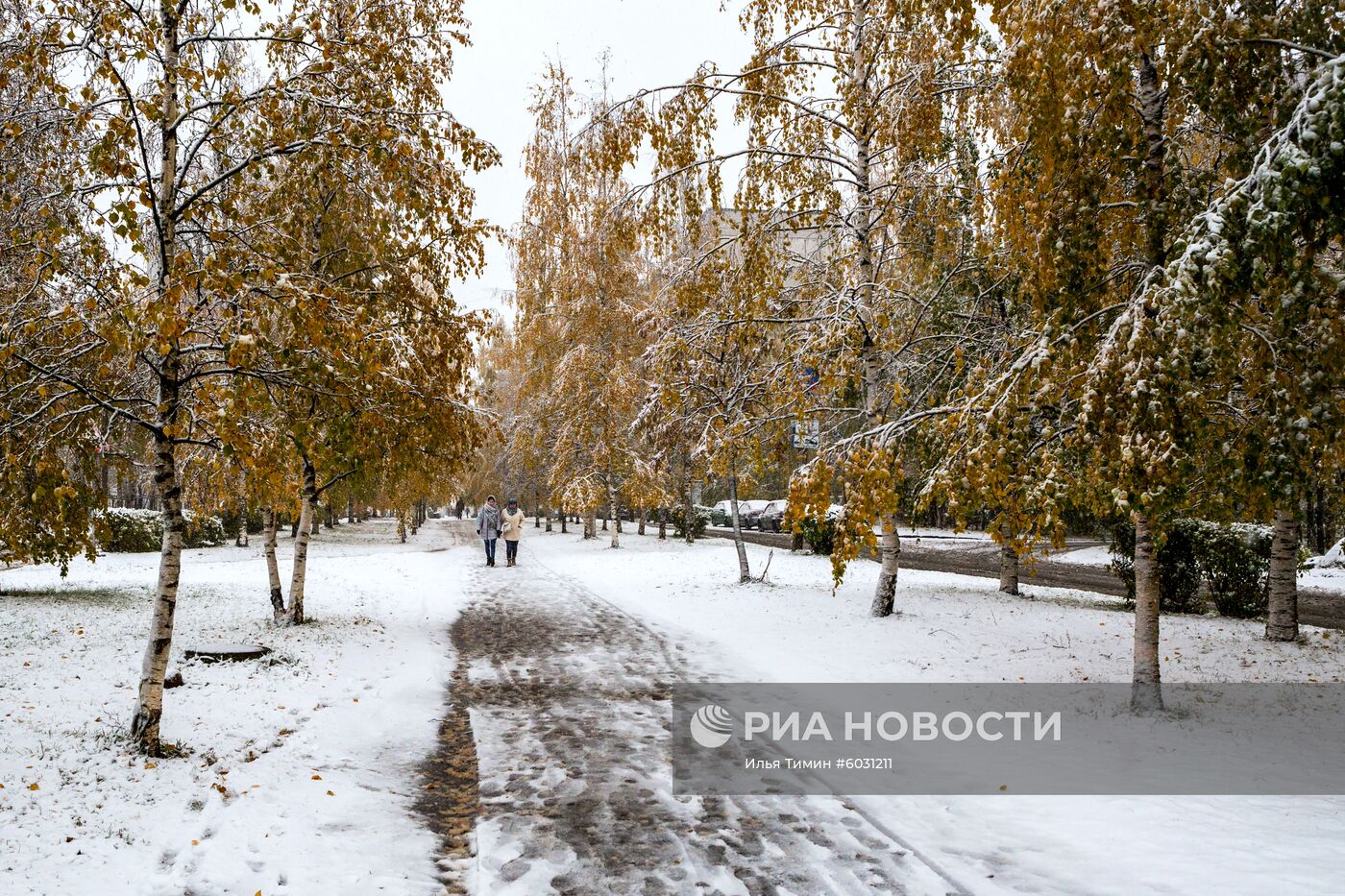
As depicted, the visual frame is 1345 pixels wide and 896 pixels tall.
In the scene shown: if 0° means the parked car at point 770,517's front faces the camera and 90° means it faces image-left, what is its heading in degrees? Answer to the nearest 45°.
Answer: approximately 45°

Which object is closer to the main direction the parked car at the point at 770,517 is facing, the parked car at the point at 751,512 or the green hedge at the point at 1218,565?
the green hedge

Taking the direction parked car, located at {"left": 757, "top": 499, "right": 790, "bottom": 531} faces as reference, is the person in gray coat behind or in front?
in front

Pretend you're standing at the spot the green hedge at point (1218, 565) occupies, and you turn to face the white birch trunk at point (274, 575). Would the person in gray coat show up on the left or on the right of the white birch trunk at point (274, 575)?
right

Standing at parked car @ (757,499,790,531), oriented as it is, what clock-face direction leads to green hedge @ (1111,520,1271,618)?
The green hedge is roughly at 10 o'clock from the parked car.
